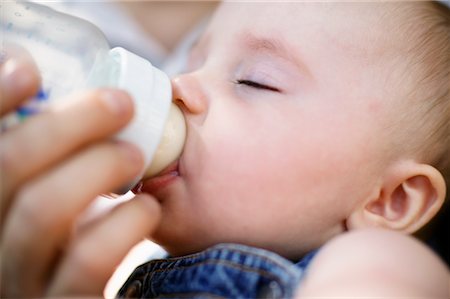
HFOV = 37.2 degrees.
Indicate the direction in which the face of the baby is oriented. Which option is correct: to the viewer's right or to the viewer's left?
to the viewer's left

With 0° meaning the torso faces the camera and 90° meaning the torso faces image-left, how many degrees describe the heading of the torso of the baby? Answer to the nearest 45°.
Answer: approximately 90°
